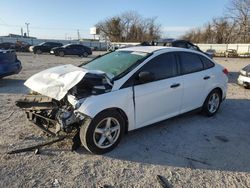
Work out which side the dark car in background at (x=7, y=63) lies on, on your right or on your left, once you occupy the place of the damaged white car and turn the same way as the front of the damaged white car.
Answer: on your right

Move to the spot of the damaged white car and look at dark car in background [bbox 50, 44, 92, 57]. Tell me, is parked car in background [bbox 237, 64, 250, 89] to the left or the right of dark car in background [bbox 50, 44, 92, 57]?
right

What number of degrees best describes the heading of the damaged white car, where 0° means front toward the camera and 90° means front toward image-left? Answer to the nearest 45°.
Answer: approximately 45°

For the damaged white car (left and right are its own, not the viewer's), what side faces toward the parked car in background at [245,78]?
back

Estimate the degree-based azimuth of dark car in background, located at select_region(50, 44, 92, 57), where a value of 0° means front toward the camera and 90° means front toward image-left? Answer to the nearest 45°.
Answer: approximately 90°

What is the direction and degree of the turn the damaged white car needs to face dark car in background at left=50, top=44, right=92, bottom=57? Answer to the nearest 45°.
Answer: approximately 135° to its right

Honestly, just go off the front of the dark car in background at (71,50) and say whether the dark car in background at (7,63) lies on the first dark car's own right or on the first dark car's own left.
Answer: on the first dark car's own left

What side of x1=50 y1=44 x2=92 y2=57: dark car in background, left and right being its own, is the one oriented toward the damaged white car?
left
